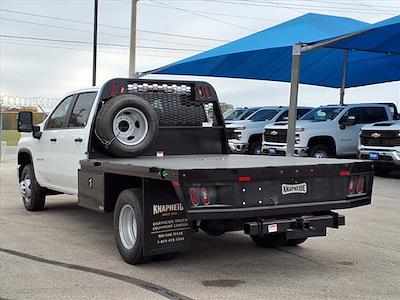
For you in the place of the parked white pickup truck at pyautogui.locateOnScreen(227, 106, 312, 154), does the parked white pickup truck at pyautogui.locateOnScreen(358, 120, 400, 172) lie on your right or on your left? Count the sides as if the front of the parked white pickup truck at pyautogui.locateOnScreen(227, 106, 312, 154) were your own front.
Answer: on your left

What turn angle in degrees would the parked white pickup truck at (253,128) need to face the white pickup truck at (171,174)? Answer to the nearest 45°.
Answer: approximately 45° to its left

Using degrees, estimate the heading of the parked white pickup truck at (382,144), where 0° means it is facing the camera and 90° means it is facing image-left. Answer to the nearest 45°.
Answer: approximately 45°

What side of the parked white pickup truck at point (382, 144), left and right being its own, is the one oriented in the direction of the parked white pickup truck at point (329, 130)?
right

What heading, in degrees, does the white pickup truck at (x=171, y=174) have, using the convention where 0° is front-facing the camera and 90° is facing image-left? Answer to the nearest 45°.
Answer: approximately 135°

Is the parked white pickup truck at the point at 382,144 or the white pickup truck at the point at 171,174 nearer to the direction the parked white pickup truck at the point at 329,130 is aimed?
the white pickup truck
